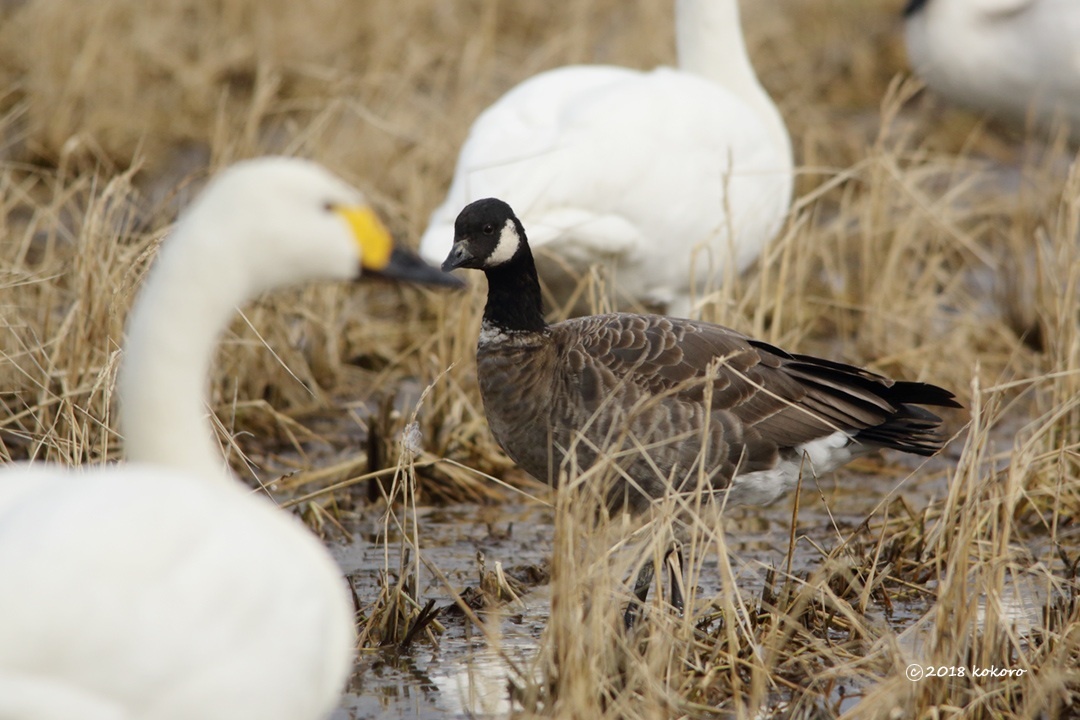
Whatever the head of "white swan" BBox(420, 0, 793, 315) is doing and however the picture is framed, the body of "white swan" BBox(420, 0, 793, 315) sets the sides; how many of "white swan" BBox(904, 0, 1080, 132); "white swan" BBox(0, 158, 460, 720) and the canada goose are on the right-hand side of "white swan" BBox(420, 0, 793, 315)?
2

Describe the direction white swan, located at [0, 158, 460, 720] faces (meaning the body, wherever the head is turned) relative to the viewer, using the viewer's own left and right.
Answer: facing to the right of the viewer

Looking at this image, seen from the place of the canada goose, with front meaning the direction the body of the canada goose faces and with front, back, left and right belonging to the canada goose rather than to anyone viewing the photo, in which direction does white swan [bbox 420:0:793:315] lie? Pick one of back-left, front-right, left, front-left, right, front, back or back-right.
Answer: right

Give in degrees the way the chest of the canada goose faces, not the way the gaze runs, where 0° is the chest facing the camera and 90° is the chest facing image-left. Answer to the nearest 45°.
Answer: approximately 90°

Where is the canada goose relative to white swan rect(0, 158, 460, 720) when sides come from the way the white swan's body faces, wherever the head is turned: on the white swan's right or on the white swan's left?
on the white swan's left

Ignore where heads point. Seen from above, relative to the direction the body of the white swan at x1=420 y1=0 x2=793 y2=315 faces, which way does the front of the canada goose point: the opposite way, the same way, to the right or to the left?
the opposite way

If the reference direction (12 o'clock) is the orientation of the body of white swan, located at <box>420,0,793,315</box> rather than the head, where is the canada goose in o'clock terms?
The canada goose is roughly at 3 o'clock from the white swan.

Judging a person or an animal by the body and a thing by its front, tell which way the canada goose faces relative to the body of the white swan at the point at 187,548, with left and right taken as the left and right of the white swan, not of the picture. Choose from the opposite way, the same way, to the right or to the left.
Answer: the opposite way

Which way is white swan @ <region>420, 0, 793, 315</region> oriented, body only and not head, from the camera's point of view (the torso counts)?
to the viewer's right
